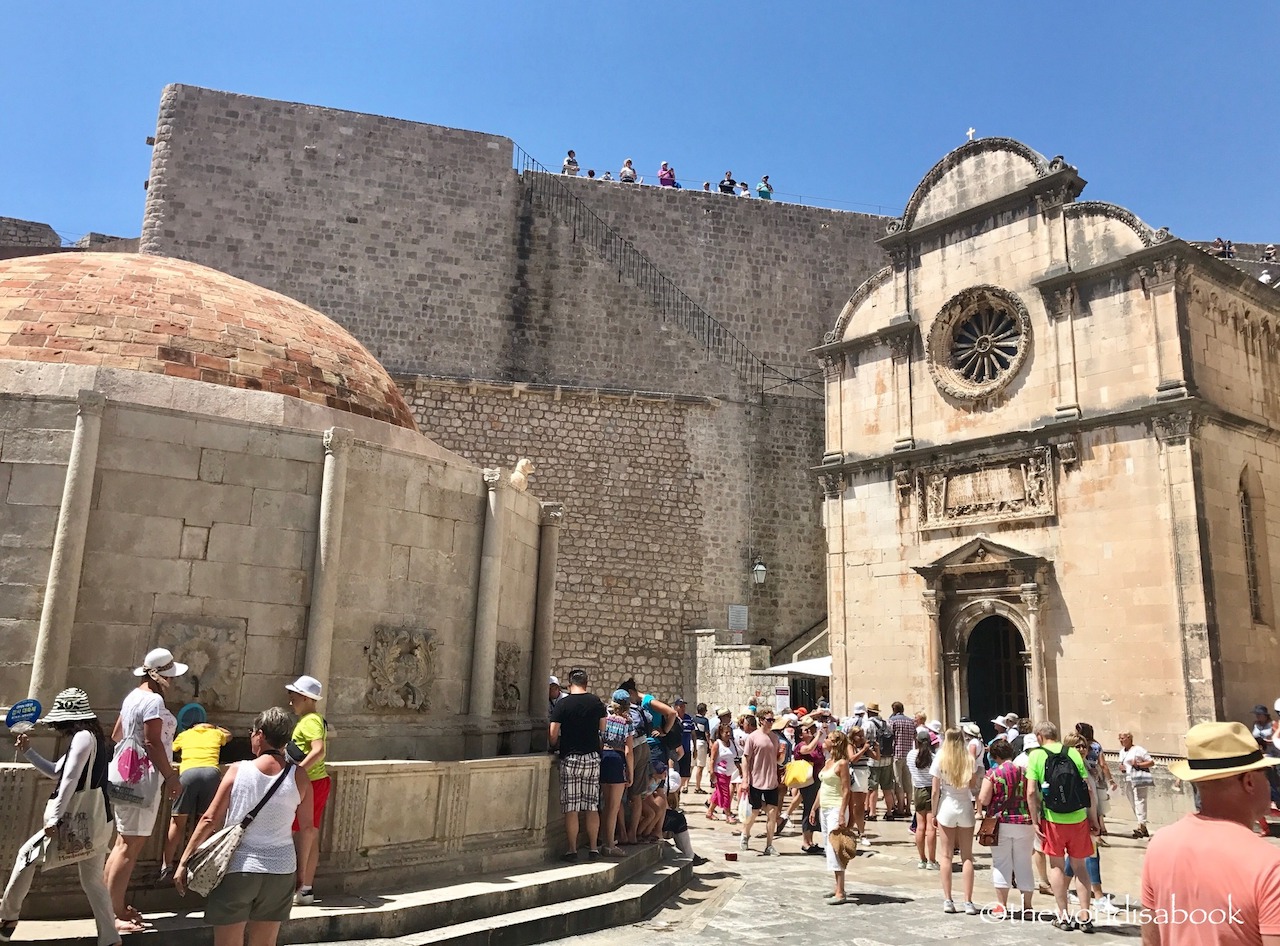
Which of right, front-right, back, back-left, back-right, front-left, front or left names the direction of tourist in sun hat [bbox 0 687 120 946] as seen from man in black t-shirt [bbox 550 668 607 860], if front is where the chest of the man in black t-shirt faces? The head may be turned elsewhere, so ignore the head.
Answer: back-left

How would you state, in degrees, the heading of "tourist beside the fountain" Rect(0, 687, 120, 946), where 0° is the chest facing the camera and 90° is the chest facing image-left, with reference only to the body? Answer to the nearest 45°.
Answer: approximately 90°

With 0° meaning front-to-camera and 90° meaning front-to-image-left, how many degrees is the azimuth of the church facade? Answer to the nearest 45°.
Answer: approximately 45°

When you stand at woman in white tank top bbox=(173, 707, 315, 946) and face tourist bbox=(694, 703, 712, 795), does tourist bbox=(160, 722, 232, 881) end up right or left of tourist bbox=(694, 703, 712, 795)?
left

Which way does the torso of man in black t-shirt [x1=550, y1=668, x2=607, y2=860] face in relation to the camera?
away from the camera

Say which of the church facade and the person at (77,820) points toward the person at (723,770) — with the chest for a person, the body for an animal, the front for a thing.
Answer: the church facade

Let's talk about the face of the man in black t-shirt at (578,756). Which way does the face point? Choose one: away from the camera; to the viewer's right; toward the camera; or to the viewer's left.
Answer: away from the camera
